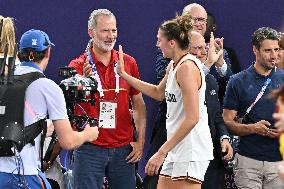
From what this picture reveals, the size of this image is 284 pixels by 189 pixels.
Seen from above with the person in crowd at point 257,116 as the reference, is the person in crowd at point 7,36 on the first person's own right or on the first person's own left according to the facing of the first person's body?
on the first person's own right

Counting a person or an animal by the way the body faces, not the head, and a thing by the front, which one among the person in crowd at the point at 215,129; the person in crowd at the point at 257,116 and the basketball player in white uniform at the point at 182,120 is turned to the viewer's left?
the basketball player in white uniform at the point at 182,120

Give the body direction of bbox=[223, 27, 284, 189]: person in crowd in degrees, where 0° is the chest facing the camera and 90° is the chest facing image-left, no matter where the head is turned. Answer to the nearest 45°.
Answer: approximately 315°

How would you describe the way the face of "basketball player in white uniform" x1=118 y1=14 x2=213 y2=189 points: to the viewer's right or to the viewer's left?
to the viewer's left

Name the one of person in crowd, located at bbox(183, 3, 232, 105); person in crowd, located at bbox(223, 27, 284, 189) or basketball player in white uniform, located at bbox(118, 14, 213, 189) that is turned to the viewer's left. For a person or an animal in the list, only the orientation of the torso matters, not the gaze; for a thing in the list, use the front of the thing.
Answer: basketball player in white uniform, located at bbox(118, 14, 213, 189)

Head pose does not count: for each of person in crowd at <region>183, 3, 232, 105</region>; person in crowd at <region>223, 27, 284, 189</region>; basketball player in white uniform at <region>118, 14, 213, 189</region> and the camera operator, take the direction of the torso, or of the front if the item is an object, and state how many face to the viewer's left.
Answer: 1

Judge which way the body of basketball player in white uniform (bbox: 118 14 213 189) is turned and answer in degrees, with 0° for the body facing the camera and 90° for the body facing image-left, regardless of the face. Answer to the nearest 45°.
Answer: approximately 90°

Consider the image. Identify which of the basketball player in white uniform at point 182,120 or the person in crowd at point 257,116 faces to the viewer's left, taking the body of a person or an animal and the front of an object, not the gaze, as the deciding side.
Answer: the basketball player in white uniform at point 182,120
